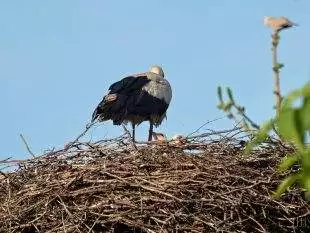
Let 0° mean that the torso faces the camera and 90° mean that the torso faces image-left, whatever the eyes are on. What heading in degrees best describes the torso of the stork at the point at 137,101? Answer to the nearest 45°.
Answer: approximately 270°

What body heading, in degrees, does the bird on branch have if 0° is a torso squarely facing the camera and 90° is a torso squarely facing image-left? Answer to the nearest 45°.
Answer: approximately 90°

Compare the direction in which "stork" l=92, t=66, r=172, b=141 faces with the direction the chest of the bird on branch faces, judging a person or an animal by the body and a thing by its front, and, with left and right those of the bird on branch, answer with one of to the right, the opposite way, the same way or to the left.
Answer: the opposite way

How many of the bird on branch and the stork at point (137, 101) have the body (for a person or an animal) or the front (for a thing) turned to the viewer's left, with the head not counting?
1
